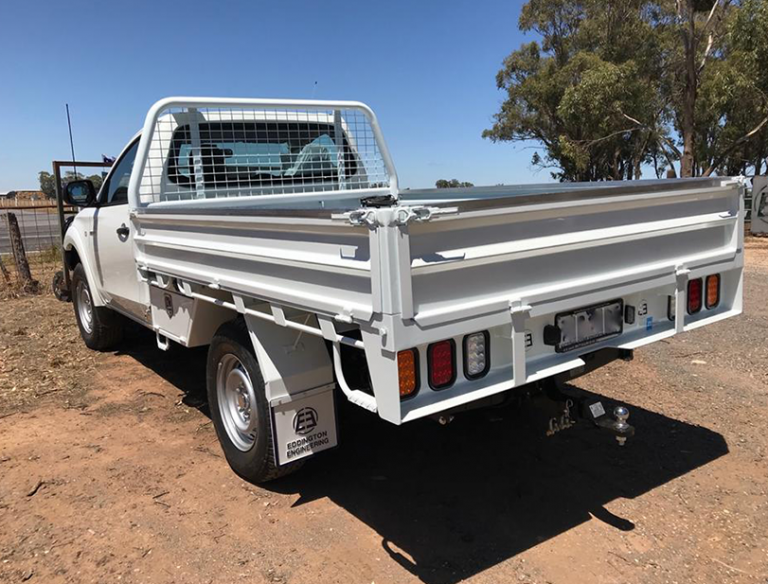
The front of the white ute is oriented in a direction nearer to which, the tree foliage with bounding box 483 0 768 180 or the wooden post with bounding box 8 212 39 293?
the wooden post

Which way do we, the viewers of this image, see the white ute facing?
facing away from the viewer and to the left of the viewer

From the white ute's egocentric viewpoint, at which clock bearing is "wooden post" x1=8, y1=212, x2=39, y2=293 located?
The wooden post is roughly at 12 o'clock from the white ute.

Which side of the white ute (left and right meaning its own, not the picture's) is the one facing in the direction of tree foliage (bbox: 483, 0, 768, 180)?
right
